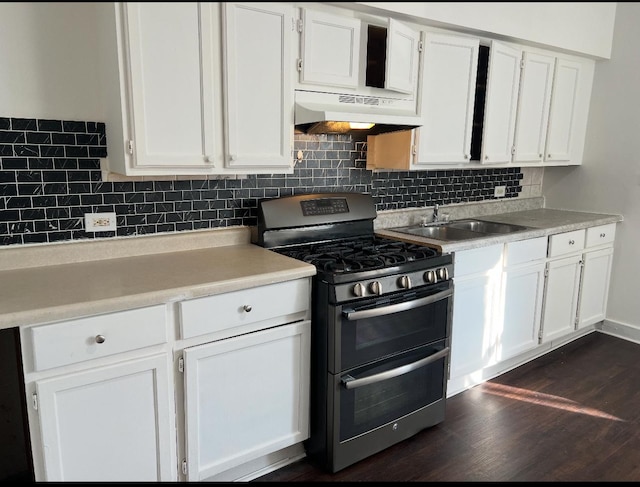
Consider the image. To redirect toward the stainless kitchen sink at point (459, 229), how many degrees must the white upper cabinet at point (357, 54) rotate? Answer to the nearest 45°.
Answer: approximately 90° to its left

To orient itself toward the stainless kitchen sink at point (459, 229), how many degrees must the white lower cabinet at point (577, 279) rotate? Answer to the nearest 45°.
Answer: approximately 90° to its right

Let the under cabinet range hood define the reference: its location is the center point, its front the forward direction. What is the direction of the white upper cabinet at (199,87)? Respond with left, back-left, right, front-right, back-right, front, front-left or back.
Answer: right

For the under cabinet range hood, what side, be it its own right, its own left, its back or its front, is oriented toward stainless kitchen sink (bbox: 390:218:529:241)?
left

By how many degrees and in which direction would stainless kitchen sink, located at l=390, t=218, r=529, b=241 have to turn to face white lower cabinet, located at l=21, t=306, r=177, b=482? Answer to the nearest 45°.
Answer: approximately 90° to its right

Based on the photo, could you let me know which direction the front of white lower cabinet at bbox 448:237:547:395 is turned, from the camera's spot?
facing the viewer and to the right of the viewer

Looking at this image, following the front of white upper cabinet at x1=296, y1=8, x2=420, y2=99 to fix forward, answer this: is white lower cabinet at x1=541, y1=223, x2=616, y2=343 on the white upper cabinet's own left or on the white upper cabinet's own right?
on the white upper cabinet's own left

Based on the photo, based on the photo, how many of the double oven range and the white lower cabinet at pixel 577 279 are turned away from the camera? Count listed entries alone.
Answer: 0

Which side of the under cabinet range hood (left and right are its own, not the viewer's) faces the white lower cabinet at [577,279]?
left

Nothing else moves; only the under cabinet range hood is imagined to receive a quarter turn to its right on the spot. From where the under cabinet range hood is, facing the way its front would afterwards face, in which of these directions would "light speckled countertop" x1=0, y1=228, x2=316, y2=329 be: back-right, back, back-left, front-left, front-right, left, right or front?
front

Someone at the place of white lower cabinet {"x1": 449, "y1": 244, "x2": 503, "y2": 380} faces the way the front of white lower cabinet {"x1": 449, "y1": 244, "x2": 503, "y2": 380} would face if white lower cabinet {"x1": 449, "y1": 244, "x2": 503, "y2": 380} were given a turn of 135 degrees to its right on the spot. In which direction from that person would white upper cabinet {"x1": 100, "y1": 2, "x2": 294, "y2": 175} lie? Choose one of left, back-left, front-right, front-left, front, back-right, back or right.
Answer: front-left
